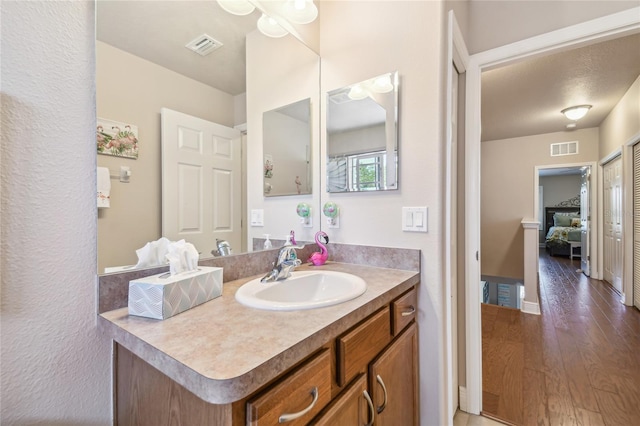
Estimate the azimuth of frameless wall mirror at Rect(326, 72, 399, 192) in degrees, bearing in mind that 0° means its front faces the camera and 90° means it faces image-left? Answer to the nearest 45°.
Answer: approximately 45°

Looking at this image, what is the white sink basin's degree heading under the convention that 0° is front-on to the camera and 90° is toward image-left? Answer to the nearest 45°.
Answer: approximately 315°

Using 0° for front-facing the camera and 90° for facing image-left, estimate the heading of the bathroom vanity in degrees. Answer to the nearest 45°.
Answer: approximately 315°

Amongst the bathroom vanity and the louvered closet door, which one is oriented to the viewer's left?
the louvered closet door

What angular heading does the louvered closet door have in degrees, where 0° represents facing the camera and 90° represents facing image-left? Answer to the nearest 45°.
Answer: approximately 90°

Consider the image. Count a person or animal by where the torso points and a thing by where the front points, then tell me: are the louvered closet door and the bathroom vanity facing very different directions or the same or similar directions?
very different directions

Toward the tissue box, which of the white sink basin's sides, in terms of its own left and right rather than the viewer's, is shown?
right

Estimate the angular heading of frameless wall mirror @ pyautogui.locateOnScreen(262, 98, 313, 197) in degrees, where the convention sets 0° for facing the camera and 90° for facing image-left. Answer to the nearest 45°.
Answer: approximately 45°

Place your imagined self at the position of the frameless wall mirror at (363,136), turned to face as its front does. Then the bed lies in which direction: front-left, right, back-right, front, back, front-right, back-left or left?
back
